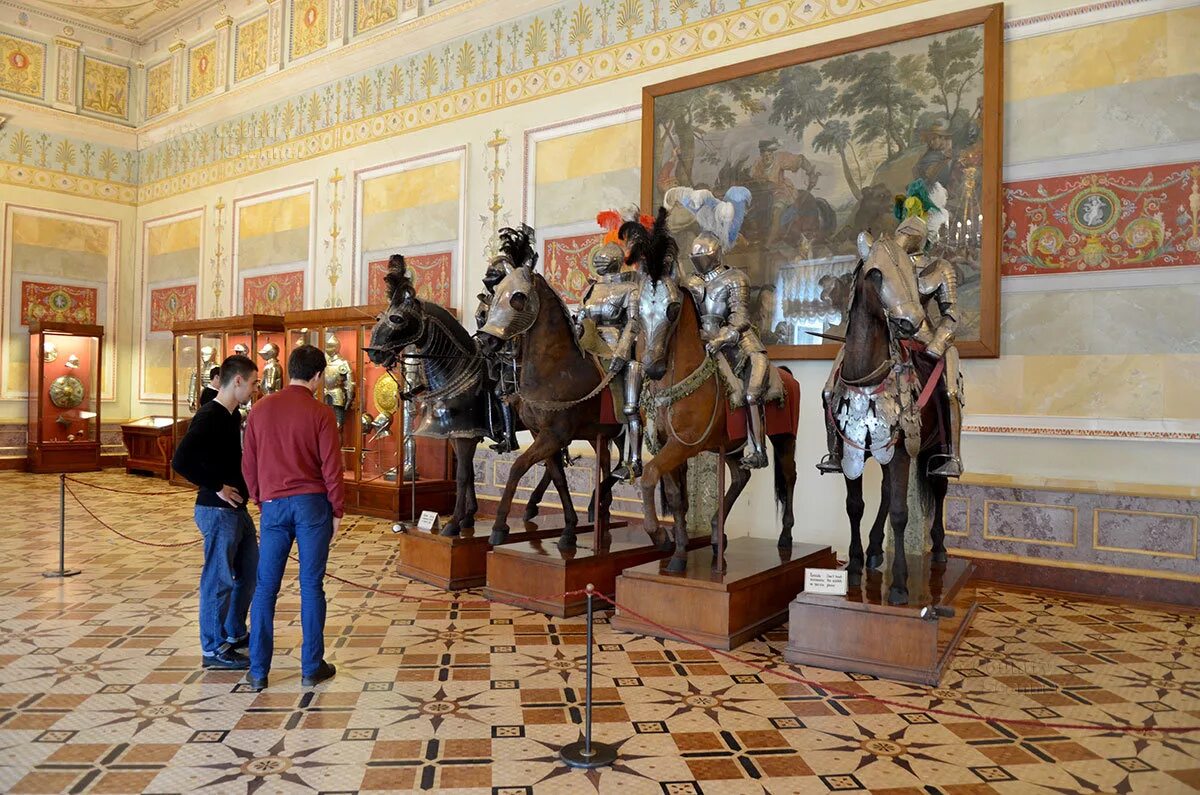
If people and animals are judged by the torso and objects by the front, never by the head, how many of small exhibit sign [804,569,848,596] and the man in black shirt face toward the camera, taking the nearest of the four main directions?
1

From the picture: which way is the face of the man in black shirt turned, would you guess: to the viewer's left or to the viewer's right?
to the viewer's right

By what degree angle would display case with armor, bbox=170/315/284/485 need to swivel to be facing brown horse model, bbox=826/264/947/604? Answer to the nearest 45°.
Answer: approximately 45° to its left

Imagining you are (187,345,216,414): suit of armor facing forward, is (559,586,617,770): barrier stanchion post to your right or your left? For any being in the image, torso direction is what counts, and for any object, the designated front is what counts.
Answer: on your left

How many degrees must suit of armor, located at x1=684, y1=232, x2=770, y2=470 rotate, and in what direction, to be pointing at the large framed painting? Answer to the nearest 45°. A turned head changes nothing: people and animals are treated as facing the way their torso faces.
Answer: approximately 135° to its right

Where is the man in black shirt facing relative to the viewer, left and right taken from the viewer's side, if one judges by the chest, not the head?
facing to the right of the viewer
